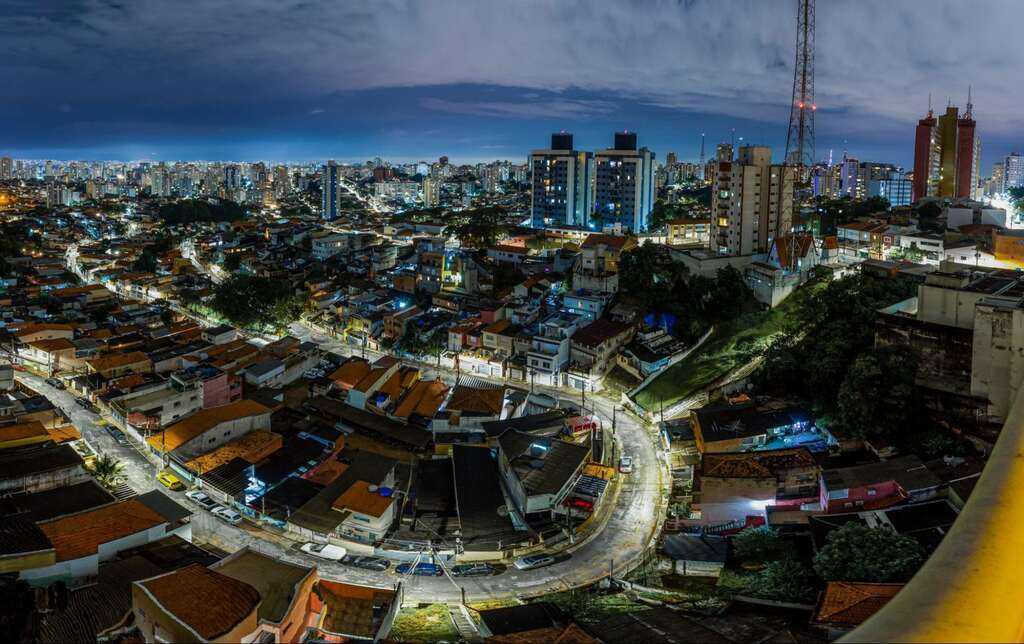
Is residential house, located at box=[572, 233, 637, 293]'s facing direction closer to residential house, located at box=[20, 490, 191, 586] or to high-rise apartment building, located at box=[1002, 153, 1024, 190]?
the residential house

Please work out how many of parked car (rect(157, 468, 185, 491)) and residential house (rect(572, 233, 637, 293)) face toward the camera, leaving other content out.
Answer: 1

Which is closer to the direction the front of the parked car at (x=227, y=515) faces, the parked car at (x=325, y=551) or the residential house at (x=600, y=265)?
the residential house

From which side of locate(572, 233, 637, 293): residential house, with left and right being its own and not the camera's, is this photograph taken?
front

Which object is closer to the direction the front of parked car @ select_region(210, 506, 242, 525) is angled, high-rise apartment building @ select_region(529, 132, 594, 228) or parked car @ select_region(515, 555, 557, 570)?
the high-rise apartment building

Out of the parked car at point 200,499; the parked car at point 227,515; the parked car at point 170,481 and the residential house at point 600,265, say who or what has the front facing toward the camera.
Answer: the residential house

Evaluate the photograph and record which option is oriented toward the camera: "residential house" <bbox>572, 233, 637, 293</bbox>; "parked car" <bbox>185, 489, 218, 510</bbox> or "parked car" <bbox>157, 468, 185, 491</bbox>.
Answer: the residential house

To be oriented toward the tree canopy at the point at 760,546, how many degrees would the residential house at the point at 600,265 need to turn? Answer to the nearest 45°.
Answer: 0° — it already faces it

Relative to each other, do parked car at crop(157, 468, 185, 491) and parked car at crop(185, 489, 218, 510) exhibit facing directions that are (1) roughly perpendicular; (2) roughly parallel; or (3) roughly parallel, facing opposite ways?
roughly parallel

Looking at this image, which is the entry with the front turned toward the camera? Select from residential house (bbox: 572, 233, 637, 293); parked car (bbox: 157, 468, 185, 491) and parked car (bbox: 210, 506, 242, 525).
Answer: the residential house

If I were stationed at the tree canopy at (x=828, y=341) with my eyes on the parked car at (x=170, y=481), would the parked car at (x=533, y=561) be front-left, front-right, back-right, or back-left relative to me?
front-left
